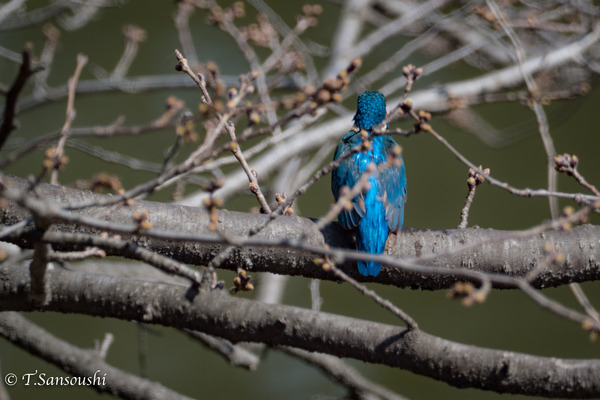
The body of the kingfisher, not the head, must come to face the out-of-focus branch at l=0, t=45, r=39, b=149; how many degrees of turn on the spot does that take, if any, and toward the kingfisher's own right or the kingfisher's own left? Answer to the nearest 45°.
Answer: approximately 135° to the kingfisher's own left

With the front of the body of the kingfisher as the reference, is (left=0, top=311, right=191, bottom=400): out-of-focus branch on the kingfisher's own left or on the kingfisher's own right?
on the kingfisher's own left

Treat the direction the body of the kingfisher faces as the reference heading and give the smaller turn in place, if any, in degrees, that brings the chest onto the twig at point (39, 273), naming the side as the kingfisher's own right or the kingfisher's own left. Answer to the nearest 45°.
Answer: approximately 135° to the kingfisher's own left

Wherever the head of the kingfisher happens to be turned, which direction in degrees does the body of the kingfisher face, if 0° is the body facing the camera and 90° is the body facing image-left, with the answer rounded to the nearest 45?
approximately 180°
